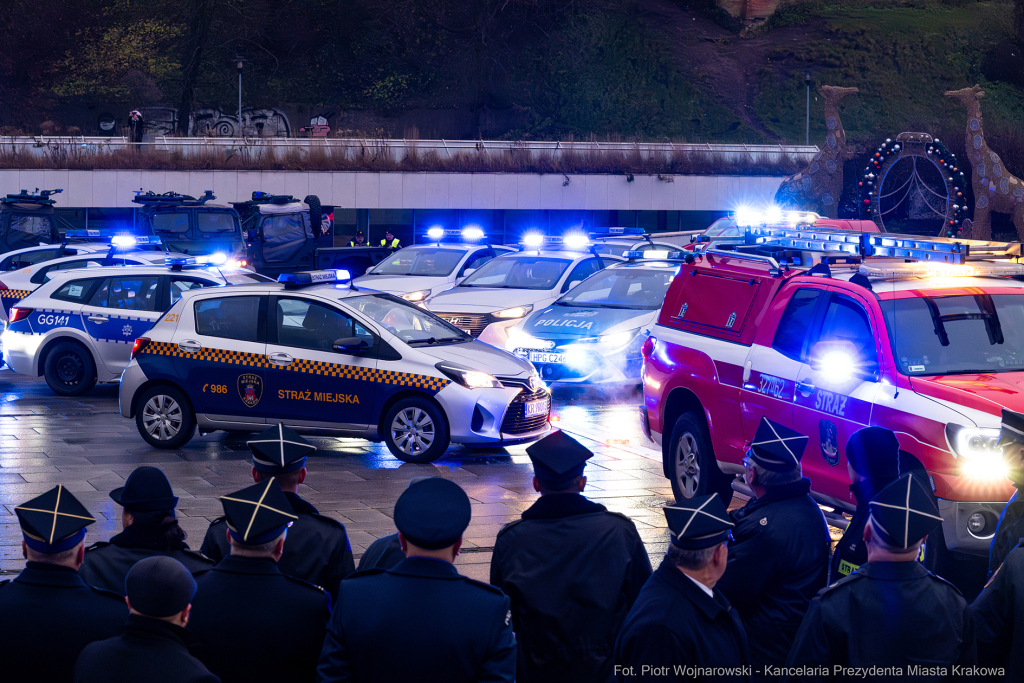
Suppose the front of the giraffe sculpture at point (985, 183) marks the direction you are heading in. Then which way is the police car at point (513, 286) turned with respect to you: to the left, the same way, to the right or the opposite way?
to the left

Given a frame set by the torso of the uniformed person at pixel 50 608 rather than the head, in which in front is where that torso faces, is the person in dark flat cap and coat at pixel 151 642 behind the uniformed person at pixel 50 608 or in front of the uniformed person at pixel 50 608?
behind

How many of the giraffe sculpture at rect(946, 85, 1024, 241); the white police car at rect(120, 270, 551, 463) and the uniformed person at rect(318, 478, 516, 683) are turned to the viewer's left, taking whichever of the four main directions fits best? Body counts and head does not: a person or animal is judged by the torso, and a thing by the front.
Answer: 1

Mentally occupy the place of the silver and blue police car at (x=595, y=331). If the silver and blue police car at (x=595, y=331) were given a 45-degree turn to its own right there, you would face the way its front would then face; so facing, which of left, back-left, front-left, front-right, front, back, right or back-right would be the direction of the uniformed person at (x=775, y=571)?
left

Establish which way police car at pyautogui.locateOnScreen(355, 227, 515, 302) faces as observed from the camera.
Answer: facing the viewer and to the left of the viewer

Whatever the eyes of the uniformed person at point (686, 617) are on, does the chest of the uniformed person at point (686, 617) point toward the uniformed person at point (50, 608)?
no

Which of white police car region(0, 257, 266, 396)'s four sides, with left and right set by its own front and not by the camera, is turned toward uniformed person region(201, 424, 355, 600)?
right

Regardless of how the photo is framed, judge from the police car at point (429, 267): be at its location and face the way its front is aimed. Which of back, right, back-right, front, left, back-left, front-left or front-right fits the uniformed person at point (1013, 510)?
front-left

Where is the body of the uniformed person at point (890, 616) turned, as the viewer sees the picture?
away from the camera

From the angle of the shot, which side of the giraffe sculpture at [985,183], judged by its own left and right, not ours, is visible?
left

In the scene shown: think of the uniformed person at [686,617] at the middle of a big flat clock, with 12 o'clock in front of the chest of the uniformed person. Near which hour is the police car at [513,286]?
The police car is roughly at 10 o'clock from the uniformed person.

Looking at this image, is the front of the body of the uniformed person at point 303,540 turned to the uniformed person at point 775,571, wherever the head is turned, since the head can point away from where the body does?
no

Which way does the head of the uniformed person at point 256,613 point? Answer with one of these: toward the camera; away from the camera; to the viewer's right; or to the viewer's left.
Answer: away from the camera

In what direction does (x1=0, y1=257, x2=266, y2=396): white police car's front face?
to the viewer's right

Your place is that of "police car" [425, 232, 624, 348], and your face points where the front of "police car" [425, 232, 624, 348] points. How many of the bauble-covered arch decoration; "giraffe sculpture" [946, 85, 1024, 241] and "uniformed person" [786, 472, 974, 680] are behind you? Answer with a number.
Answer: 2

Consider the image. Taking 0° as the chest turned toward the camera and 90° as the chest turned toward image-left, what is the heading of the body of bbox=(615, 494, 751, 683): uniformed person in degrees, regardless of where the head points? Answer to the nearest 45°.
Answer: approximately 225°

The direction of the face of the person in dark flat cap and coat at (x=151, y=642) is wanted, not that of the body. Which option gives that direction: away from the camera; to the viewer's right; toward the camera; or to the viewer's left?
away from the camera

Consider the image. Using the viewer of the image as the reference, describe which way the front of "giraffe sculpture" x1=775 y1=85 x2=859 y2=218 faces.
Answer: facing to the right of the viewer

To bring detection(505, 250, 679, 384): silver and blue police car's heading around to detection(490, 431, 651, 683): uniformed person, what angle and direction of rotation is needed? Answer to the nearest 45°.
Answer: approximately 45° to its left

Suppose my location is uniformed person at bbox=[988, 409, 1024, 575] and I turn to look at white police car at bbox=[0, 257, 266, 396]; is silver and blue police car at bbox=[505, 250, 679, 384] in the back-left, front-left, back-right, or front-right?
front-right

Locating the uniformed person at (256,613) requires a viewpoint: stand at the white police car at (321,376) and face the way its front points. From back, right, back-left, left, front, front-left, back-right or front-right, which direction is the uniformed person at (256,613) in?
front-right

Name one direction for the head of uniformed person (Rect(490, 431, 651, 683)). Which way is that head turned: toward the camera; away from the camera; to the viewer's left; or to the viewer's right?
away from the camera

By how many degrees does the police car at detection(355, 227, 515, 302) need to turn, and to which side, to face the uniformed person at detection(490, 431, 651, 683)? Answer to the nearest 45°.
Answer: approximately 45° to its left
